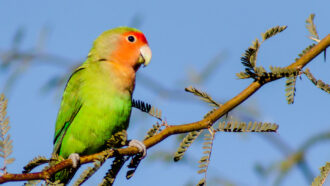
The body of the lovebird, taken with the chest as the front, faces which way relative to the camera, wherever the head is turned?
to the viewer's right
